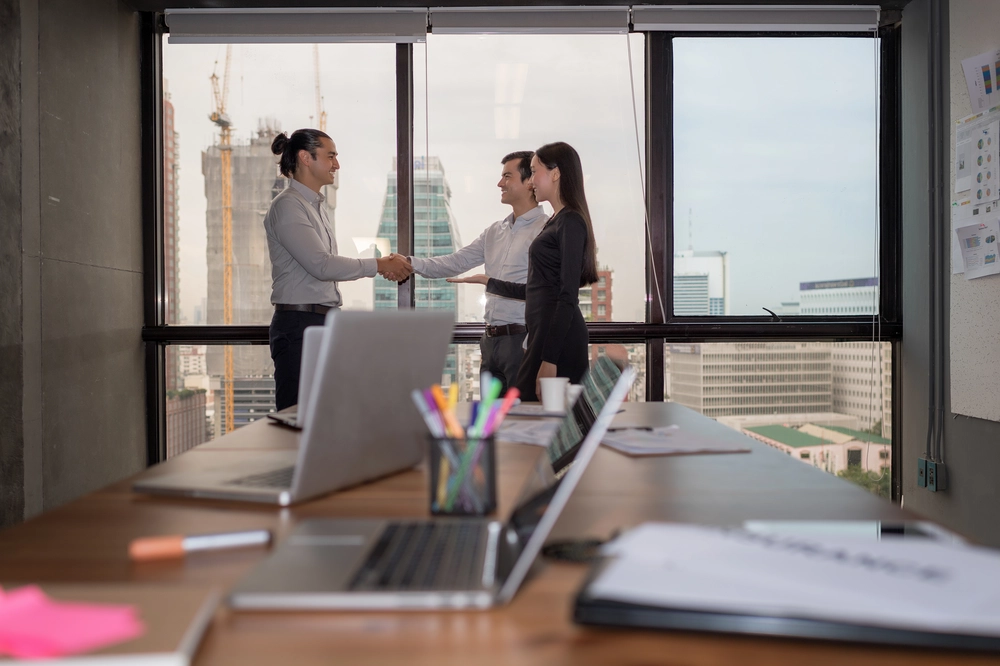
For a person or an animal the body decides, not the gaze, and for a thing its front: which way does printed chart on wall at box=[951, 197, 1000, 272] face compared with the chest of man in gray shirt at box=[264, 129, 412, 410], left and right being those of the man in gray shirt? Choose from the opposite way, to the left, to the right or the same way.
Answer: the opposite way

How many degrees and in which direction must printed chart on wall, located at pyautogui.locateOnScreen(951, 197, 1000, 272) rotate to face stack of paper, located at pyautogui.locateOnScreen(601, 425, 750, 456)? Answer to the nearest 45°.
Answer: approximately 45° to its left

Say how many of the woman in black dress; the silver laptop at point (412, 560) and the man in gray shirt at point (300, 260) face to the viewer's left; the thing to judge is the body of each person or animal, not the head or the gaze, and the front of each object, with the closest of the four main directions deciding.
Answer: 2

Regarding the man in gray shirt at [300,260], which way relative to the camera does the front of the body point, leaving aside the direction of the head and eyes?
to the viewer's right

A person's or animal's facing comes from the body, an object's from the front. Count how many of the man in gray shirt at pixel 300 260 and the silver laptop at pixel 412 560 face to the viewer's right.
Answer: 1

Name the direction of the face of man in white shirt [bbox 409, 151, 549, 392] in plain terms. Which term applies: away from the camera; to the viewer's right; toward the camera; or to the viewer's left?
to the viewer's left

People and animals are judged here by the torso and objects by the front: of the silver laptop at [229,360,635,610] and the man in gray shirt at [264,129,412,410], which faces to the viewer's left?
the silver laptop

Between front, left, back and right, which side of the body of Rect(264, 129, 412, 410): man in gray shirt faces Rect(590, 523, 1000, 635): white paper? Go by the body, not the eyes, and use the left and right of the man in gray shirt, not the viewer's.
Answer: right

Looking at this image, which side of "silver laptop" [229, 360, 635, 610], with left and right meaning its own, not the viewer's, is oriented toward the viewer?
left

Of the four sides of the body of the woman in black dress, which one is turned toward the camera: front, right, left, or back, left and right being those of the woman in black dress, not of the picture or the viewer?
left

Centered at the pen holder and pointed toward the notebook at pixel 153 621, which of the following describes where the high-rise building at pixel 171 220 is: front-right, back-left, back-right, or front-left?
back-right

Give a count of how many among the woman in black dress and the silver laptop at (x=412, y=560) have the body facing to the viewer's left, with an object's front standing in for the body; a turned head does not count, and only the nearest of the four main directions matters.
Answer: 2

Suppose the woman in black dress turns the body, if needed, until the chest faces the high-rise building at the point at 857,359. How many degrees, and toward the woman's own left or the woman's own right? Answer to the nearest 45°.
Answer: approximately 135° to the woman's own right

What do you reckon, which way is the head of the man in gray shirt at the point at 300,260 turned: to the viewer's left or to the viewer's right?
to the viewer's right

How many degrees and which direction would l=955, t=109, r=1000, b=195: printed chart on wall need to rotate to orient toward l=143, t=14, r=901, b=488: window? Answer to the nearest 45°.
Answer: approximately 45° to its right
